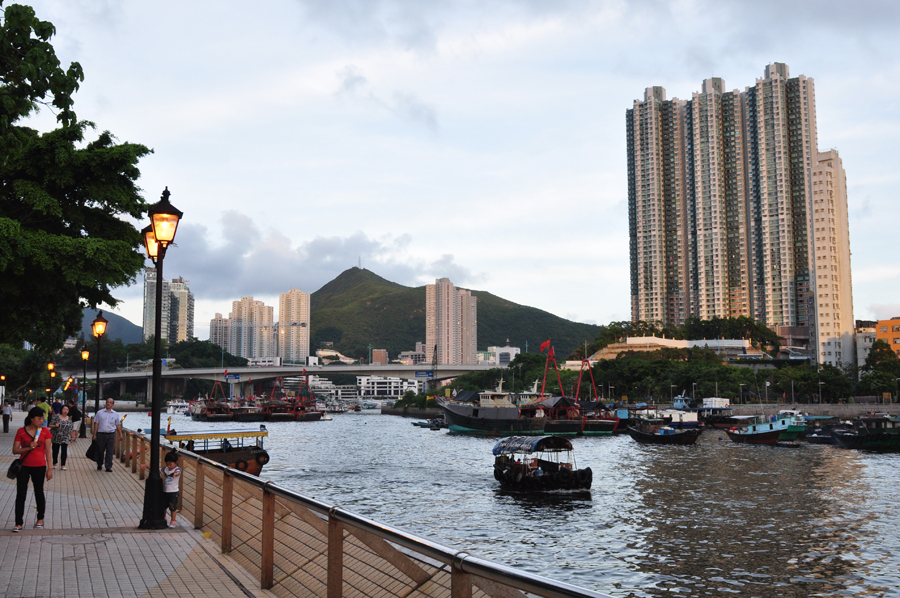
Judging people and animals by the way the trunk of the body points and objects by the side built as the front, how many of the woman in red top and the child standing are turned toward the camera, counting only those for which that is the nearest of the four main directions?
2

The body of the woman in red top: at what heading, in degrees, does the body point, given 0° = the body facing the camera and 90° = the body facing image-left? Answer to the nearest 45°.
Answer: approximately 0°

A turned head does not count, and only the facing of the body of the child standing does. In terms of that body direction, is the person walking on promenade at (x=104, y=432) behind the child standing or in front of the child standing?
behind

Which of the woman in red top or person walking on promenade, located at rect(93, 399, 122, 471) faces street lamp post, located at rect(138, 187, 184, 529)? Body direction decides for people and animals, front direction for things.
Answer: the person walking on promenade

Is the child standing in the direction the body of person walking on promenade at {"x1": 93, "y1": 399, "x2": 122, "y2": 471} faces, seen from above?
yes

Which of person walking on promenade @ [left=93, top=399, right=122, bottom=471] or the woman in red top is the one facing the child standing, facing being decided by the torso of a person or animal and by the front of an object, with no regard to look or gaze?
the person walking on promenade

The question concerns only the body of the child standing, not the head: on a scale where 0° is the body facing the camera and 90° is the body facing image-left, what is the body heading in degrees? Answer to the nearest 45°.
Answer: approximately 0°

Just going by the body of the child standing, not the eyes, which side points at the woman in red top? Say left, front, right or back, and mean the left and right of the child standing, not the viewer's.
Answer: right
